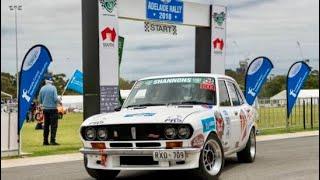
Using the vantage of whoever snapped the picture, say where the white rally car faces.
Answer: facing the viewer and to the left of the viewer

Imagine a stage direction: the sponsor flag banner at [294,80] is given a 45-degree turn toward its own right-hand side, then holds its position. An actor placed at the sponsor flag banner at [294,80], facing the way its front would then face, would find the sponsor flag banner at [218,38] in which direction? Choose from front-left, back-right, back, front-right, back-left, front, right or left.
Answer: front

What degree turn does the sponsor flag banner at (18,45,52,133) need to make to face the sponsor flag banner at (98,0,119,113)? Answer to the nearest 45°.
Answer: approximately 135° to its left

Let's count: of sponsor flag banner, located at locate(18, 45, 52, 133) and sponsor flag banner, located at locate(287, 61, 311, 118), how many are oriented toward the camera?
2

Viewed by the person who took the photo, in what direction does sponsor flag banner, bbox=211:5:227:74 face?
facing the viewer

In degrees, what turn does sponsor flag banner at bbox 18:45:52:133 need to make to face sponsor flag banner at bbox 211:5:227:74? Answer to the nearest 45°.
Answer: approximately 135° to its left

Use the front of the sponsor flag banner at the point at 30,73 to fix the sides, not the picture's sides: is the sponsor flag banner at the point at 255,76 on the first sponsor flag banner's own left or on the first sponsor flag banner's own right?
on the first sponsor flag banner's own left

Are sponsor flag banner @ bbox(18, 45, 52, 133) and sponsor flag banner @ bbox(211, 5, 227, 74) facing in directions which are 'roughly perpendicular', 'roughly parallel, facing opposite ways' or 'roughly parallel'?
roughly parallel
